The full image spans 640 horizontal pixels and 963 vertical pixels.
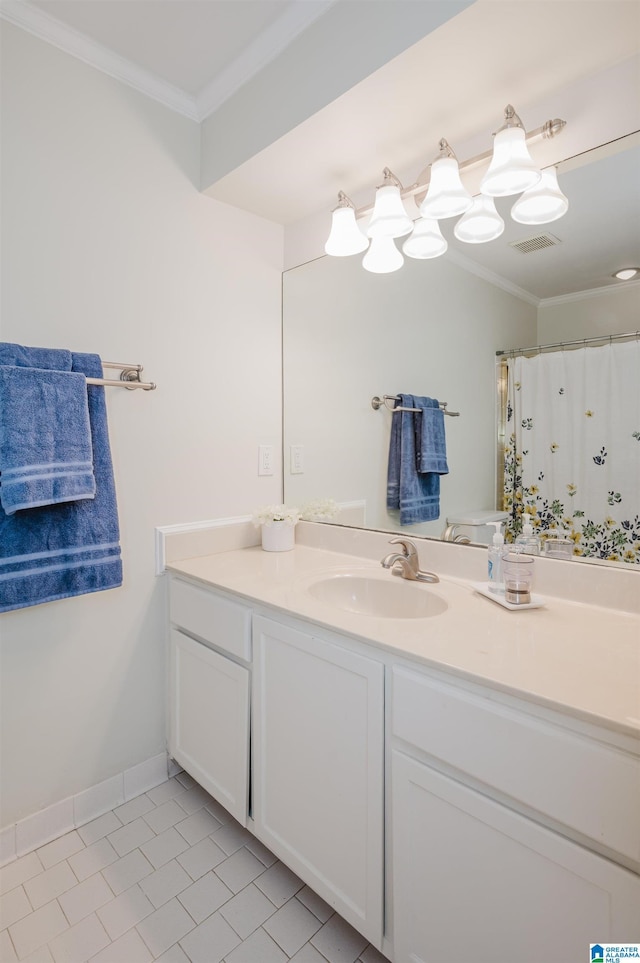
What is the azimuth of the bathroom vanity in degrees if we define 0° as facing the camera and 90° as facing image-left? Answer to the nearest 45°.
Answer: approximately 45°

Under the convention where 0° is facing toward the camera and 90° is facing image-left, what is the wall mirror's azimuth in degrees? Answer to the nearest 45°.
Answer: approximately 45°

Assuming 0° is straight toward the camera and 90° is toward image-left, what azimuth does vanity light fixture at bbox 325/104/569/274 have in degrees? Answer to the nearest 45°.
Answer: approximately 45°
